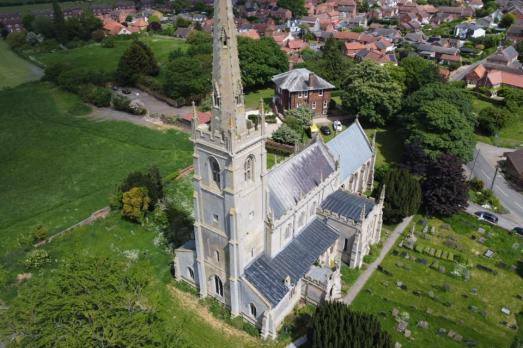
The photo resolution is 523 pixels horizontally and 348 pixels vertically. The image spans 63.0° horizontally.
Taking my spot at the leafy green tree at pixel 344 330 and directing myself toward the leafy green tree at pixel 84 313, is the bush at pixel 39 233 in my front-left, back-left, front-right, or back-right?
front-right

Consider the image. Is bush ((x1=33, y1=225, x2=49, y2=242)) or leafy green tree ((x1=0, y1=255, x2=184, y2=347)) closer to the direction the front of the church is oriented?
the leafy green tree

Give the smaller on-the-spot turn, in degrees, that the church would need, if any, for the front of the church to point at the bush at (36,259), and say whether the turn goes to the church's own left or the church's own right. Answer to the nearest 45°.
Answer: approximately 45° to the church's own right

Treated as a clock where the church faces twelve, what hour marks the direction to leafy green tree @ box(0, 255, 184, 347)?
The leafy green tree is roughly at 12 o'clock from the church.

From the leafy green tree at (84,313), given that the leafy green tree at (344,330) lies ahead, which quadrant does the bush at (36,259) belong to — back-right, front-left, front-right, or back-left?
back-left

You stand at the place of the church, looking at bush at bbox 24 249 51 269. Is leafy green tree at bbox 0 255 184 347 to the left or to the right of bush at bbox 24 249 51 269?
left

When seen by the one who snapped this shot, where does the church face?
facing the viewer and to the left of the viewer

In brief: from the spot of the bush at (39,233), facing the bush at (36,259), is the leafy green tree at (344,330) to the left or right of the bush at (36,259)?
left

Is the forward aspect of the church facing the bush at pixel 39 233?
no

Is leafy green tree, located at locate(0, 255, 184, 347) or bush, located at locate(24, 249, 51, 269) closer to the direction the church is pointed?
the leafy green tree

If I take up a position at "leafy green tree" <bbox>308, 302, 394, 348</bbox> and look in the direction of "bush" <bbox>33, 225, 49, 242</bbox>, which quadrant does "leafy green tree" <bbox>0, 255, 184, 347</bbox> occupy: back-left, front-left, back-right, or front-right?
front-left
